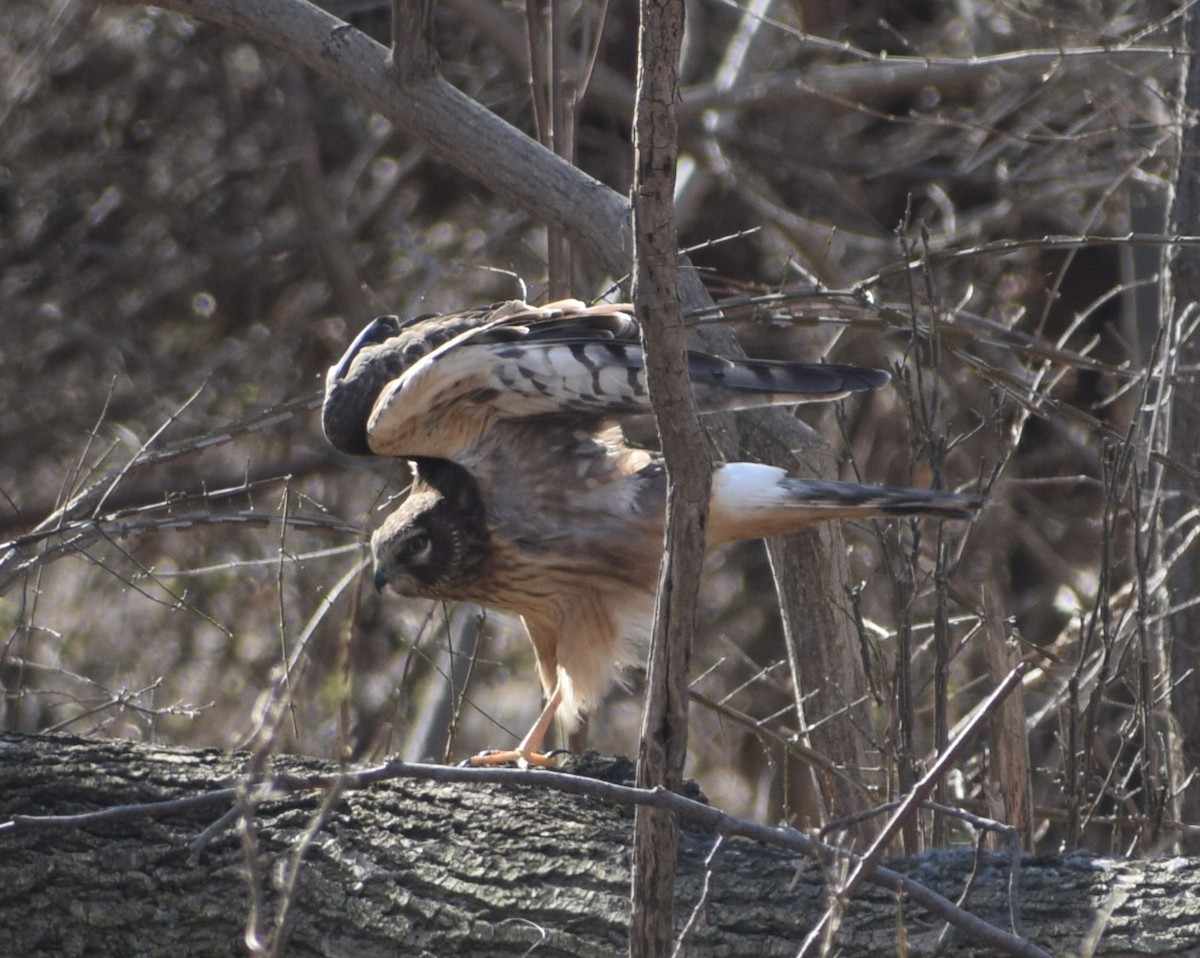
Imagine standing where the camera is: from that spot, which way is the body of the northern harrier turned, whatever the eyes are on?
to the viewer's left
